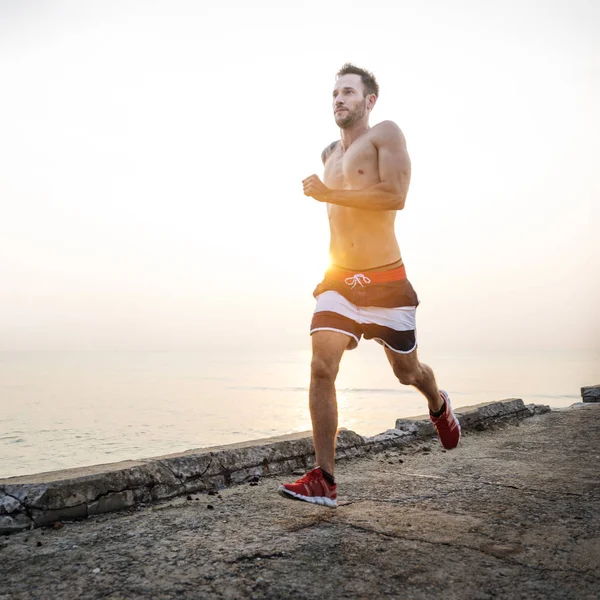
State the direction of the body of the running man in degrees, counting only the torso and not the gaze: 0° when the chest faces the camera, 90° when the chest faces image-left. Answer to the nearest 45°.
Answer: approximately 45°

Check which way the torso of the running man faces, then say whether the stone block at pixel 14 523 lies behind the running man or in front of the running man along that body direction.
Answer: in front
